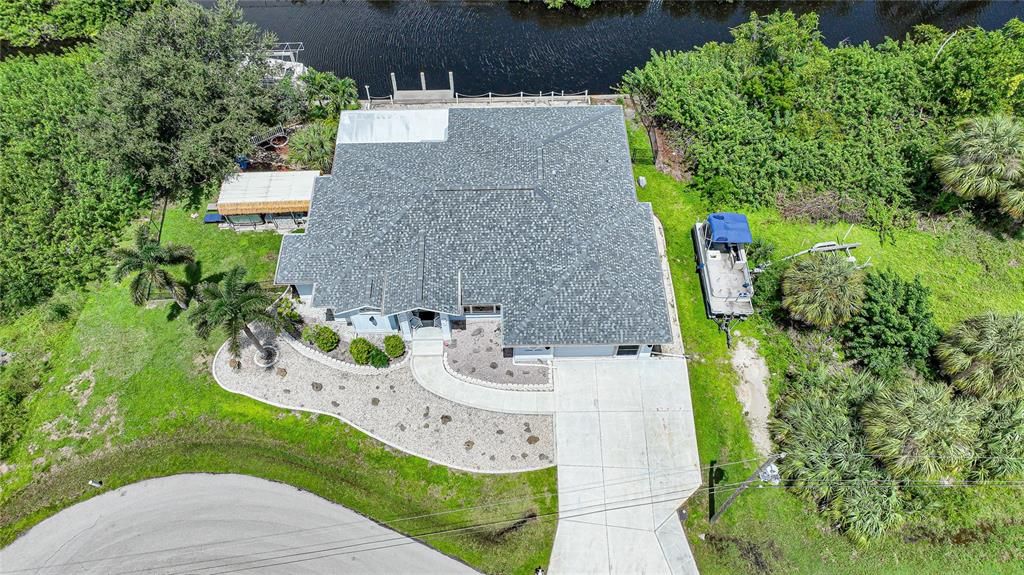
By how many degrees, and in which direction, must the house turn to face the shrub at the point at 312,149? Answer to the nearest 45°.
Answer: approximately 135° to its right

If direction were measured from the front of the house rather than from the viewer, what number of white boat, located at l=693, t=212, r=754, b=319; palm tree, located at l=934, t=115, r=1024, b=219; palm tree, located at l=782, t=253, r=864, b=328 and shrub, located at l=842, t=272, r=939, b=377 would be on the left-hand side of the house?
4

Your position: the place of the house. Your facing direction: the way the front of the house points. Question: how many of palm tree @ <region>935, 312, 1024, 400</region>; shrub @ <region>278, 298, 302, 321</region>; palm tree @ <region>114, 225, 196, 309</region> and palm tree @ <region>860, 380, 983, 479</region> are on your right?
2

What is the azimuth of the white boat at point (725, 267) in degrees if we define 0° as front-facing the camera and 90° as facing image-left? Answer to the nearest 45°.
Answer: approximately 0°

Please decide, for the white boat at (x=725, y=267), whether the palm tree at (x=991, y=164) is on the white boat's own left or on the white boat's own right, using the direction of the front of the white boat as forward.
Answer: on the white boat's own left

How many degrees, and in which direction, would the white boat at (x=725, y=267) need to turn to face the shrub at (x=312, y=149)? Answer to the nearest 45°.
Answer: approximately 90° to its right

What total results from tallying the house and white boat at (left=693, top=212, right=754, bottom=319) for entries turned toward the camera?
2

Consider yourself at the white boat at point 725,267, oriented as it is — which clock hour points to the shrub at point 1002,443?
The shrub is roughly at 10 o'clock from the white boat.

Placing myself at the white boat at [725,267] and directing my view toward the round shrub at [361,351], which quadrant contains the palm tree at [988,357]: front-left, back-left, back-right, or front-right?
back-left

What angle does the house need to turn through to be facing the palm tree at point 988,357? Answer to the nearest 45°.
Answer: approximately 90° to its left

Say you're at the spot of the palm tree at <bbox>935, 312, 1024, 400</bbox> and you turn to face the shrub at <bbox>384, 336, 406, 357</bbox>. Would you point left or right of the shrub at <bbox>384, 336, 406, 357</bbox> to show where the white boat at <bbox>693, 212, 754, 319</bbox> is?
right
